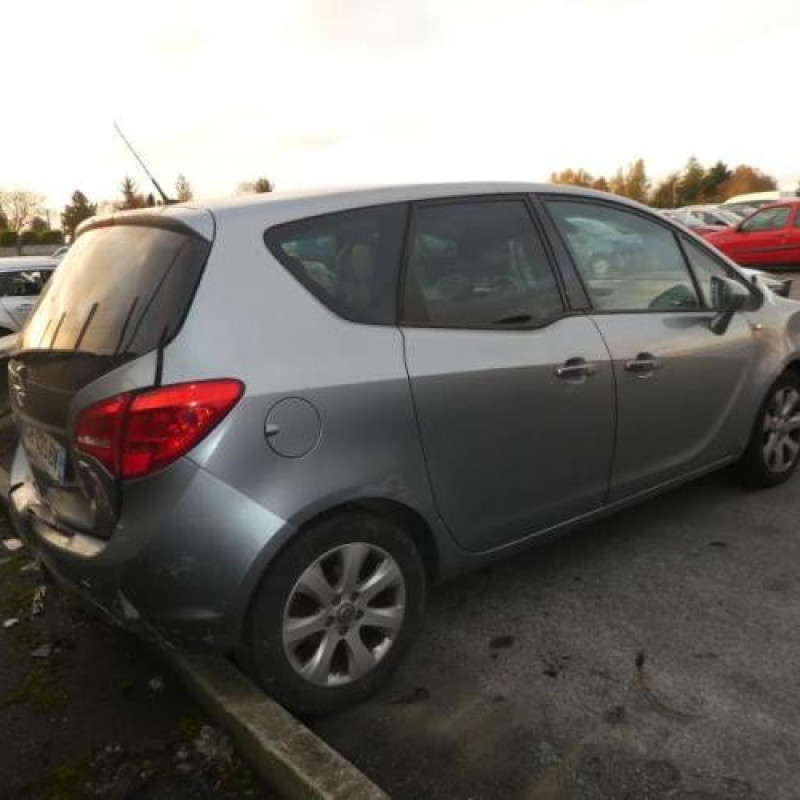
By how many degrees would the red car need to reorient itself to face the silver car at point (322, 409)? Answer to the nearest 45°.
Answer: approximately 90° to its left

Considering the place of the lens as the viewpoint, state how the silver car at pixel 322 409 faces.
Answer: facing away from the viewer and to the right of the viewer

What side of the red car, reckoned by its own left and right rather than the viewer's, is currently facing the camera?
left

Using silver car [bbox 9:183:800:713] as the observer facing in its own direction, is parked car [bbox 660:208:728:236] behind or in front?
in front

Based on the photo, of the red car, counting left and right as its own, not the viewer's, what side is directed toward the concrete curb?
left

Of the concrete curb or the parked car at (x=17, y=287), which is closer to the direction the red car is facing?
the parked car

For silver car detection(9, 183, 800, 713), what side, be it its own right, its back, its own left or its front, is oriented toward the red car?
front

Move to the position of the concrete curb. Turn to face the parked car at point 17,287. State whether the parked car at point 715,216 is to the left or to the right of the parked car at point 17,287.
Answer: right
